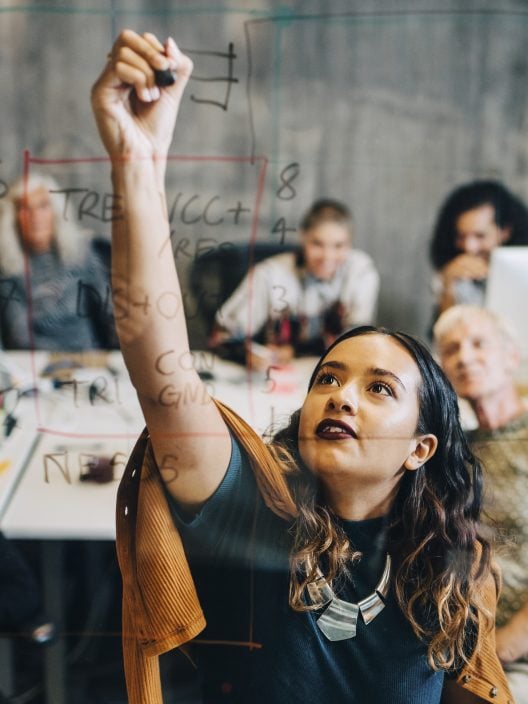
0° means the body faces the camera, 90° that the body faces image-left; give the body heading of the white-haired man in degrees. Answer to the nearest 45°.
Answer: approximately 45°

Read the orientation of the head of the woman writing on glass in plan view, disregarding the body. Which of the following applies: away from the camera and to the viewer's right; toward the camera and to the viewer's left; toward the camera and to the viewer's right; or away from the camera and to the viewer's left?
toward the camera and to the viewer's left

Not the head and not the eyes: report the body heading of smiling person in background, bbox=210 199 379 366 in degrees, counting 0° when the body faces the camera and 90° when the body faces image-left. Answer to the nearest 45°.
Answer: approximately 0°

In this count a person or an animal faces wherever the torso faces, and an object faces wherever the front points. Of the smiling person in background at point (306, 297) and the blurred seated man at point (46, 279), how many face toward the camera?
2

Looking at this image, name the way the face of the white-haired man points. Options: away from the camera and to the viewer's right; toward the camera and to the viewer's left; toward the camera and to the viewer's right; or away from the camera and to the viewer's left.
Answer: toward the camera and to the viewer's left

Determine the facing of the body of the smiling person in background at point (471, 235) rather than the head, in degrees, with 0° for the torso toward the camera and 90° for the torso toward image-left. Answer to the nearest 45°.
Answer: approximately 45°
